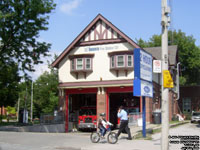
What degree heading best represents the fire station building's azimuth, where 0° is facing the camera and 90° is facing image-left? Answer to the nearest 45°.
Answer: approximately 0°

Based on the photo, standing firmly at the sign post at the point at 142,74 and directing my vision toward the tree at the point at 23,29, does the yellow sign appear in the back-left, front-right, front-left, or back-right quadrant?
back-left

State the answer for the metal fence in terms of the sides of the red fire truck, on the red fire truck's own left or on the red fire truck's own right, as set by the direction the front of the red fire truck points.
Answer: on the red fire truck's own right

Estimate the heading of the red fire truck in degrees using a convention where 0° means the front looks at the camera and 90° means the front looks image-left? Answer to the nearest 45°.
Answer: approximately 0°

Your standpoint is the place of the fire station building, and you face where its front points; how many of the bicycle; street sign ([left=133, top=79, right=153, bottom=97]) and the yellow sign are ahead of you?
3

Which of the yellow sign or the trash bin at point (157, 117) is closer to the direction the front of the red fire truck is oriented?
the yellow sign

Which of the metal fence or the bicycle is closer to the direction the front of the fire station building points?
the bicycle
